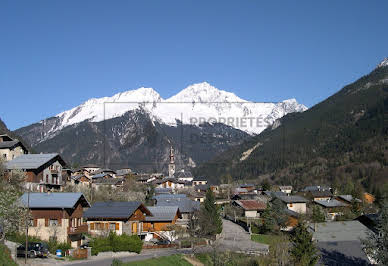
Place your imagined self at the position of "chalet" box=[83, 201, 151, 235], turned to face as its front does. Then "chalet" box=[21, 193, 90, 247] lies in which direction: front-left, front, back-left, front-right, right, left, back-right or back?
right

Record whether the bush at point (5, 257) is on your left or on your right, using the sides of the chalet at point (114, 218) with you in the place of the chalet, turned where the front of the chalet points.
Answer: on your right

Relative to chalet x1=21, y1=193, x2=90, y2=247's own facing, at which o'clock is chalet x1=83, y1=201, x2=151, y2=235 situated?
chalet x1=83, y1=201, x2=151, y2=235 is roughly at 9 o'clock from chalet x1=21, y1=193, x2=90, y2=247.

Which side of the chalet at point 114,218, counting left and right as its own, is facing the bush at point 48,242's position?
right

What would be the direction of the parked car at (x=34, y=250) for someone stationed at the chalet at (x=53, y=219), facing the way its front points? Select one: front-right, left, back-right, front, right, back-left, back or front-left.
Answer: front-right

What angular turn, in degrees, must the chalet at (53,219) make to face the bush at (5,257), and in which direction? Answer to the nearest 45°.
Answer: approximately 45° to its right
